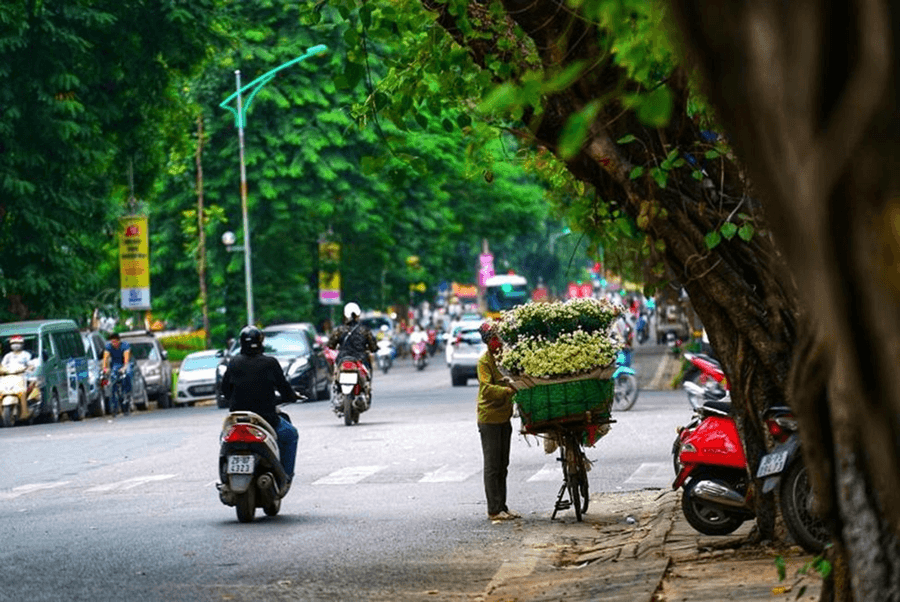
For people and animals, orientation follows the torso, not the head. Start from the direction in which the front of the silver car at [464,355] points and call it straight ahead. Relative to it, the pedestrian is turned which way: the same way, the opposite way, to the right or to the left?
to the left

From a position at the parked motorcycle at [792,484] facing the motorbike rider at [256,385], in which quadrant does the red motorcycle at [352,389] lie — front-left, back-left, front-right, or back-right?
front-right

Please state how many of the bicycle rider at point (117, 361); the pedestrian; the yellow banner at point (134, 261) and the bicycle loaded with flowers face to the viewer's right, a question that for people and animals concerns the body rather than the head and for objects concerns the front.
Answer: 1

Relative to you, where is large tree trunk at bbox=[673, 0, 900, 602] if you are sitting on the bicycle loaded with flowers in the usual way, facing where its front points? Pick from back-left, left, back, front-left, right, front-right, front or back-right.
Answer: back

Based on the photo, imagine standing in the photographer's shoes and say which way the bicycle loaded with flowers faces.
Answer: facing away from the viewer

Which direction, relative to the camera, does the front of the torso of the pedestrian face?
to the viewer's right

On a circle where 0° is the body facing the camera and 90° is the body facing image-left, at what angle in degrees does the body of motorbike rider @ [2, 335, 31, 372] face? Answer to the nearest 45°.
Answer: approximately 0°

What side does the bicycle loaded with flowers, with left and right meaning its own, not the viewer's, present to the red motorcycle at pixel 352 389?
front

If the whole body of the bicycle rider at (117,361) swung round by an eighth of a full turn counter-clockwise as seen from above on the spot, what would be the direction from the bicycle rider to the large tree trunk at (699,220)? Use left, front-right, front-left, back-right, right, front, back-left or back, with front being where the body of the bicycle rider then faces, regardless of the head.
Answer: front-right

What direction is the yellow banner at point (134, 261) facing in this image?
toward the camera

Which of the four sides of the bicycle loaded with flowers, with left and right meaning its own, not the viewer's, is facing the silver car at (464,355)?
front

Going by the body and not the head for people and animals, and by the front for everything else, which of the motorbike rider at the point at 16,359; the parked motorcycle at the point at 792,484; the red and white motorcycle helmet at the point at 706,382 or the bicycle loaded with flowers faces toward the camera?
the motorbike rider
